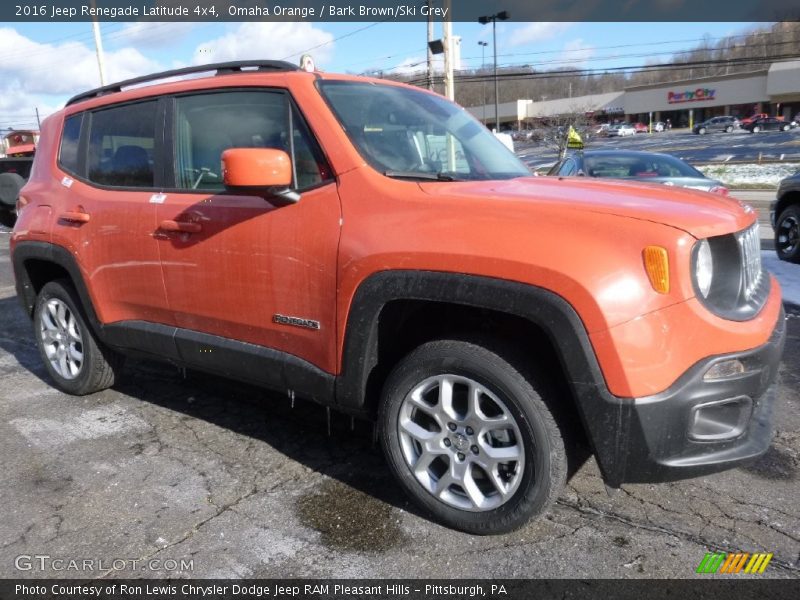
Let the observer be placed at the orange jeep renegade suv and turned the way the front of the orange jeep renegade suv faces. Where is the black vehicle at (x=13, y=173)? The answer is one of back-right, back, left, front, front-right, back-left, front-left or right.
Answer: back

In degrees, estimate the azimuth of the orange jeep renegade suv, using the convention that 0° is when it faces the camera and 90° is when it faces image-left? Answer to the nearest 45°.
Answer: approximately 315°

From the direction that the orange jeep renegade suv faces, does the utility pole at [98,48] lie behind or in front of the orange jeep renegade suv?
behind

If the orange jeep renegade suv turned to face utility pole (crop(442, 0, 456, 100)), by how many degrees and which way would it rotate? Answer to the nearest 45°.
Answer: approximately 135° to its left

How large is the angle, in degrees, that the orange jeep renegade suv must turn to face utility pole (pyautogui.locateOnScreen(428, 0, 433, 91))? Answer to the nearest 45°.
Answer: approximately 135° to its left

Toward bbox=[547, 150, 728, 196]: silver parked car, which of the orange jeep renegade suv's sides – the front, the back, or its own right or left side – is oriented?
left
